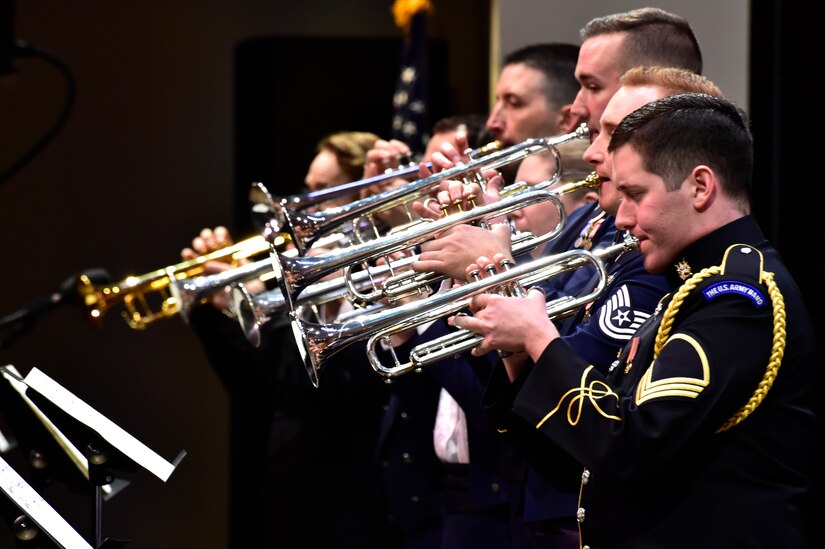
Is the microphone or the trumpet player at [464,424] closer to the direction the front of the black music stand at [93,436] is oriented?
the trumpet player

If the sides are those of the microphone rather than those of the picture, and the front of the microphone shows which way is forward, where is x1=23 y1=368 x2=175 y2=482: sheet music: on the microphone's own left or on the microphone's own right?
on the microphone's own right

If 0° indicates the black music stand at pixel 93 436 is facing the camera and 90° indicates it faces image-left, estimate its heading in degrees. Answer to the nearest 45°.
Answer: approximately 270°

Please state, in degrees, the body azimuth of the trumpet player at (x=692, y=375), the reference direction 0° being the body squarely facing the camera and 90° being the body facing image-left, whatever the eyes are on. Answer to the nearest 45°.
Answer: approximately 90°

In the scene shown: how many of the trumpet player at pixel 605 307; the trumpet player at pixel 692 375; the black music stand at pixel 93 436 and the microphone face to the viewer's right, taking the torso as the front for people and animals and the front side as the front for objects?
2

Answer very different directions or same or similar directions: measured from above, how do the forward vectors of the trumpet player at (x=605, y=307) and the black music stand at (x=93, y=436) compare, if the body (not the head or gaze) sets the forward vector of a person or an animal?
very different directions

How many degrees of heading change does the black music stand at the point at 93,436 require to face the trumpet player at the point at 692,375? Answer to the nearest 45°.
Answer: approximately 45° to its right

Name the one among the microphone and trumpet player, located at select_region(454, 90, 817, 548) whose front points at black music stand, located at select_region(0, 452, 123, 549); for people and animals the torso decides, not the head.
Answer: the trumpet player

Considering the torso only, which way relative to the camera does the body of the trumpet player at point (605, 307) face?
to the viewer's left

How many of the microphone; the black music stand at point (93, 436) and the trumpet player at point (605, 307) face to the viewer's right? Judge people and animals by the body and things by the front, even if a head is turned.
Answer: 2

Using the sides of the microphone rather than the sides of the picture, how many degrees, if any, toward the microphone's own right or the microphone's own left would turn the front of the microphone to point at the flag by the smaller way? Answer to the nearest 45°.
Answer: approximately 45° to the microphone's own left

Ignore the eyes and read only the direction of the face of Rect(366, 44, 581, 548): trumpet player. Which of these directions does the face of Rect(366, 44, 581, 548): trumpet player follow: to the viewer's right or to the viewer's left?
to the viewer's left
